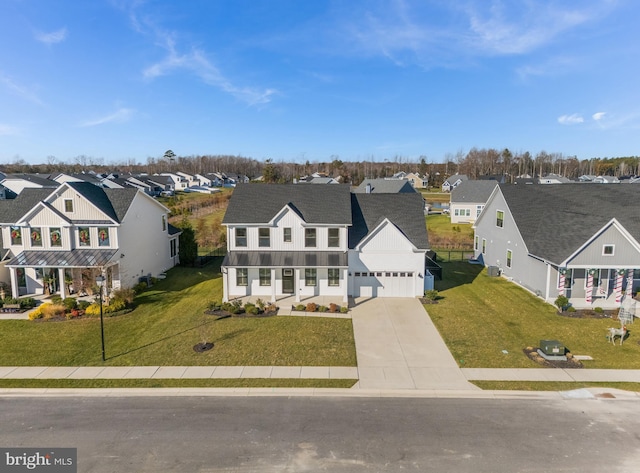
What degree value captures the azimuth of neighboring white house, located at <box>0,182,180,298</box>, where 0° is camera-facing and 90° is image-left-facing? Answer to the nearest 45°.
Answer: approximately 45°

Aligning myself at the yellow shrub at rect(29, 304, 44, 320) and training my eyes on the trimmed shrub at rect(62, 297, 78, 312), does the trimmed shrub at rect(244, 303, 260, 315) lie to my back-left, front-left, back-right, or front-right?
front-right

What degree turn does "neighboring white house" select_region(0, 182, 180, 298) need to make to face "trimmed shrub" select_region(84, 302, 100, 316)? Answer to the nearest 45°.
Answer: approximately 45° to its left

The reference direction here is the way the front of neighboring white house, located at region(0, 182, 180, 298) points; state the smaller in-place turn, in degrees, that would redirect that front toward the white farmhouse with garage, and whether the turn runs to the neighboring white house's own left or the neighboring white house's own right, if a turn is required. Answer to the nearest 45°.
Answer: approximately 90° to the neighboring white house's own left

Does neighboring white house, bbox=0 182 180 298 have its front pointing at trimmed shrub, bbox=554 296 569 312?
no

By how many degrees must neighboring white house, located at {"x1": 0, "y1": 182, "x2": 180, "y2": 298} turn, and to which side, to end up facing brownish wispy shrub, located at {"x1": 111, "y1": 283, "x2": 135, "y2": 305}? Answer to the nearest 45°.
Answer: approximately 90° to its left

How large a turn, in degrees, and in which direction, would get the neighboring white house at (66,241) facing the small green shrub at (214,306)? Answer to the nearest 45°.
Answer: approximately 90° to its left

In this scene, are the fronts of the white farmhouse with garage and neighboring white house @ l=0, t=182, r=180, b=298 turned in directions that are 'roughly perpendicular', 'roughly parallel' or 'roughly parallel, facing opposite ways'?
roughly parallel

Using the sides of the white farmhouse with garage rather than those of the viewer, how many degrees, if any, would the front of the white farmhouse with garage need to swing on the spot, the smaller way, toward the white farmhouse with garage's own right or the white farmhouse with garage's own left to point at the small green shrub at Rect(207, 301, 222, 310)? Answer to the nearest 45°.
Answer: approximately 45° to the white farmhouse with garage's own right

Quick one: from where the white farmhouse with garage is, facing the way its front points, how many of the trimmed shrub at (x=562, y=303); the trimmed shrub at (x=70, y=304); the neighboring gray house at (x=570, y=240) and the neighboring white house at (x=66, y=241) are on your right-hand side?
2

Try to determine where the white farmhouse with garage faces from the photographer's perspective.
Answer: facing the viewer

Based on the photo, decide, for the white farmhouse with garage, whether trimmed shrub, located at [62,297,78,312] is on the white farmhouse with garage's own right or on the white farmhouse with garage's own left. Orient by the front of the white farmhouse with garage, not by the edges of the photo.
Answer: on the white farmhouse with garage's own right

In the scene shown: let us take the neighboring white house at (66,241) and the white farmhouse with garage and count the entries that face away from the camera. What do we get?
0

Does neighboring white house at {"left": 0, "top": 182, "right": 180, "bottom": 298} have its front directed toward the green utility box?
no

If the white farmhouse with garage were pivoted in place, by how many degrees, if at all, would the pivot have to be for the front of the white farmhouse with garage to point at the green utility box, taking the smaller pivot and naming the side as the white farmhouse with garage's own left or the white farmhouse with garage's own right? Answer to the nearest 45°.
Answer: approximately 45° to the white farmhouse with garage's own left

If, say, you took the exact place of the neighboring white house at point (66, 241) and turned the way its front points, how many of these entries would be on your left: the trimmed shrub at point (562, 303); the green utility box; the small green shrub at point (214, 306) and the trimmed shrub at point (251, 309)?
4
